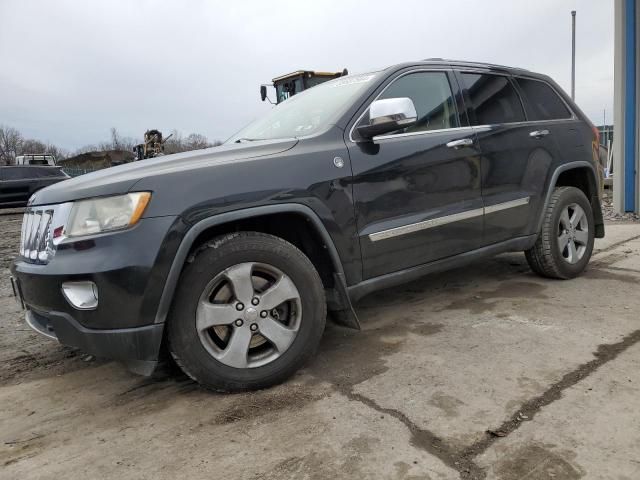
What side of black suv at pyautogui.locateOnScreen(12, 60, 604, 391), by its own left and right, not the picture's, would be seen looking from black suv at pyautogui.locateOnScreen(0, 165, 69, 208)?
right

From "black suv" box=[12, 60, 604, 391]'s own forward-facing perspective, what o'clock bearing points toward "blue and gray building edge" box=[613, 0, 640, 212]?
The blue and gray building edge is roughly at 6 o'clock from the black suv.

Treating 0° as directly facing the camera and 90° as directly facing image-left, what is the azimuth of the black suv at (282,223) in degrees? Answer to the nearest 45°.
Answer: approximately 45°
